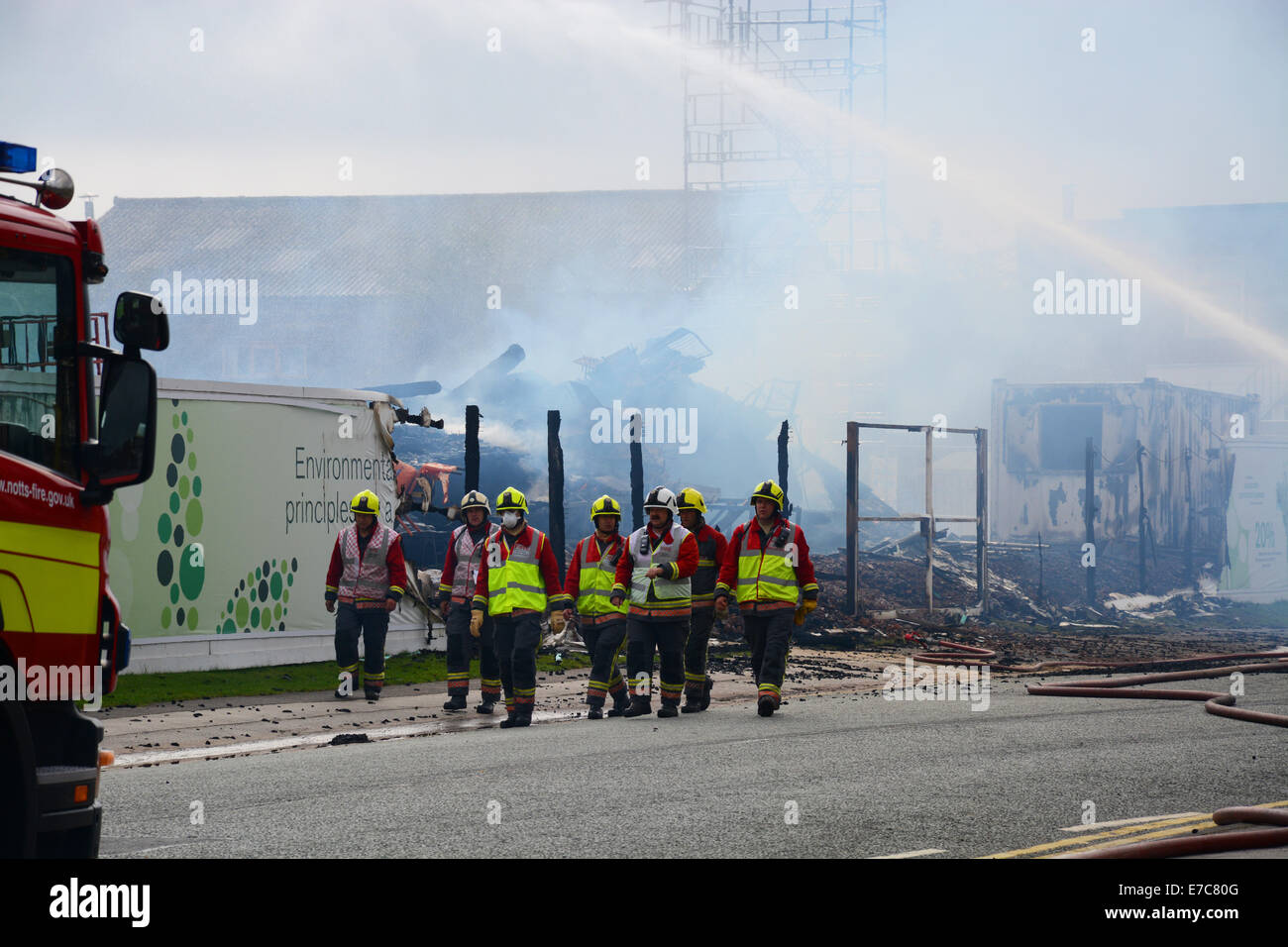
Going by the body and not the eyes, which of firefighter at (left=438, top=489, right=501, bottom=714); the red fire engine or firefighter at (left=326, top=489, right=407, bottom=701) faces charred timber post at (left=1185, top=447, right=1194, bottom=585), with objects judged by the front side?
the red fire engine

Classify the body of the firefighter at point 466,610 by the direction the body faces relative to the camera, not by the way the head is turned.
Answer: toward the camera

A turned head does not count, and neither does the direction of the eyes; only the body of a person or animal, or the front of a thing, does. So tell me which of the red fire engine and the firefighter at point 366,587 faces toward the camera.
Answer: the firefighter

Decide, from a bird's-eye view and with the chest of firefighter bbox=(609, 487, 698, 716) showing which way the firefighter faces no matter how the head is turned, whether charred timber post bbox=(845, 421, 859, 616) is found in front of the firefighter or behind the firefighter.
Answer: behind

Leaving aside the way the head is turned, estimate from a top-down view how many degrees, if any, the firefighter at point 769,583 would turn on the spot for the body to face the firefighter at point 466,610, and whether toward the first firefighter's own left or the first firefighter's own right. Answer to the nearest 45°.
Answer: approximately 90° to the first firefighter's own right

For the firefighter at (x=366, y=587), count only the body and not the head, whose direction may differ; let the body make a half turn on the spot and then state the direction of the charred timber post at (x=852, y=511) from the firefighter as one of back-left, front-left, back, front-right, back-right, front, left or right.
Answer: front-right

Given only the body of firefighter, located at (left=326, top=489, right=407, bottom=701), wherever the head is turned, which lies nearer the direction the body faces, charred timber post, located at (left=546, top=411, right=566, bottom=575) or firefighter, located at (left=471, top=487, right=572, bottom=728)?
the firefighter

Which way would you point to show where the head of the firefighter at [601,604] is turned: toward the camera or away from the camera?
toward the camera

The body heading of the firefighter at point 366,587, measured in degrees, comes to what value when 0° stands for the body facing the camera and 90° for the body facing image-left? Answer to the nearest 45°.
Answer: approximately 0°

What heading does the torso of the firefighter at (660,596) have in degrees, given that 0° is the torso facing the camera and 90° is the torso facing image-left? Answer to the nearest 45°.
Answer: approximately 45°

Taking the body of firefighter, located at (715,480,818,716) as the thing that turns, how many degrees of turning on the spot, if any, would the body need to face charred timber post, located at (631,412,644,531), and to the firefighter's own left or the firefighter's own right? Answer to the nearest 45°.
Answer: approximately 180°

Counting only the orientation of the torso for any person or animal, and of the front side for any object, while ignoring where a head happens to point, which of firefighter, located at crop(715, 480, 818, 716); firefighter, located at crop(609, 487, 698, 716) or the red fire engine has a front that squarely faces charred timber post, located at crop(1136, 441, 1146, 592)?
the red fire engine
